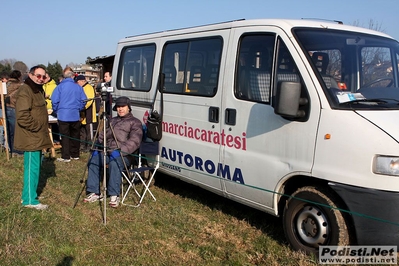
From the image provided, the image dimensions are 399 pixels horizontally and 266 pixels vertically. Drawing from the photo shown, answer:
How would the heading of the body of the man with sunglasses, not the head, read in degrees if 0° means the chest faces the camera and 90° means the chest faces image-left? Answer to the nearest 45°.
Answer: approximately 270°

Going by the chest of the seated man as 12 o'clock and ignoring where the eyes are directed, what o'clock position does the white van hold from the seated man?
The white van is roughly at 9 o'clock from the seated man.

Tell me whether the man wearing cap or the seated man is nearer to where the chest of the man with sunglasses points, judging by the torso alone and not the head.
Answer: the seated man

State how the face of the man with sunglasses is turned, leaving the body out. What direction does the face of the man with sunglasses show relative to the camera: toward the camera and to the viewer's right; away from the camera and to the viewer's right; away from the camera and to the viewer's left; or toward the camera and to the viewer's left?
toward the camera and to the viewer's right

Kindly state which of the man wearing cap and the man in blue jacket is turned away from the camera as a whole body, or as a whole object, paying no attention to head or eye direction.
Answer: the man in blue jacket

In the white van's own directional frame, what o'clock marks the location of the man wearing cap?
The man wearing cap is roughly at 6 o'clock from the white van.

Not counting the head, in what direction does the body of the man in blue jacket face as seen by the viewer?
away from the camera
